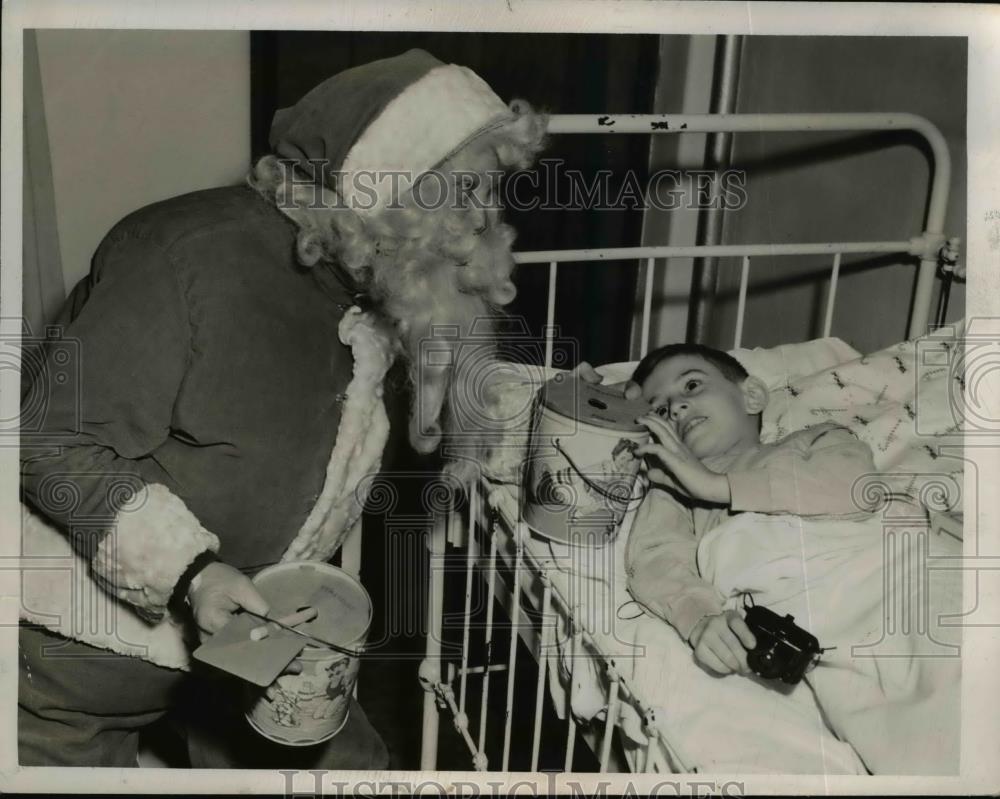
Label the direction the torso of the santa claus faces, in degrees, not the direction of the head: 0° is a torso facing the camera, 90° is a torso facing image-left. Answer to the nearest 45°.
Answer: approximately 270°
